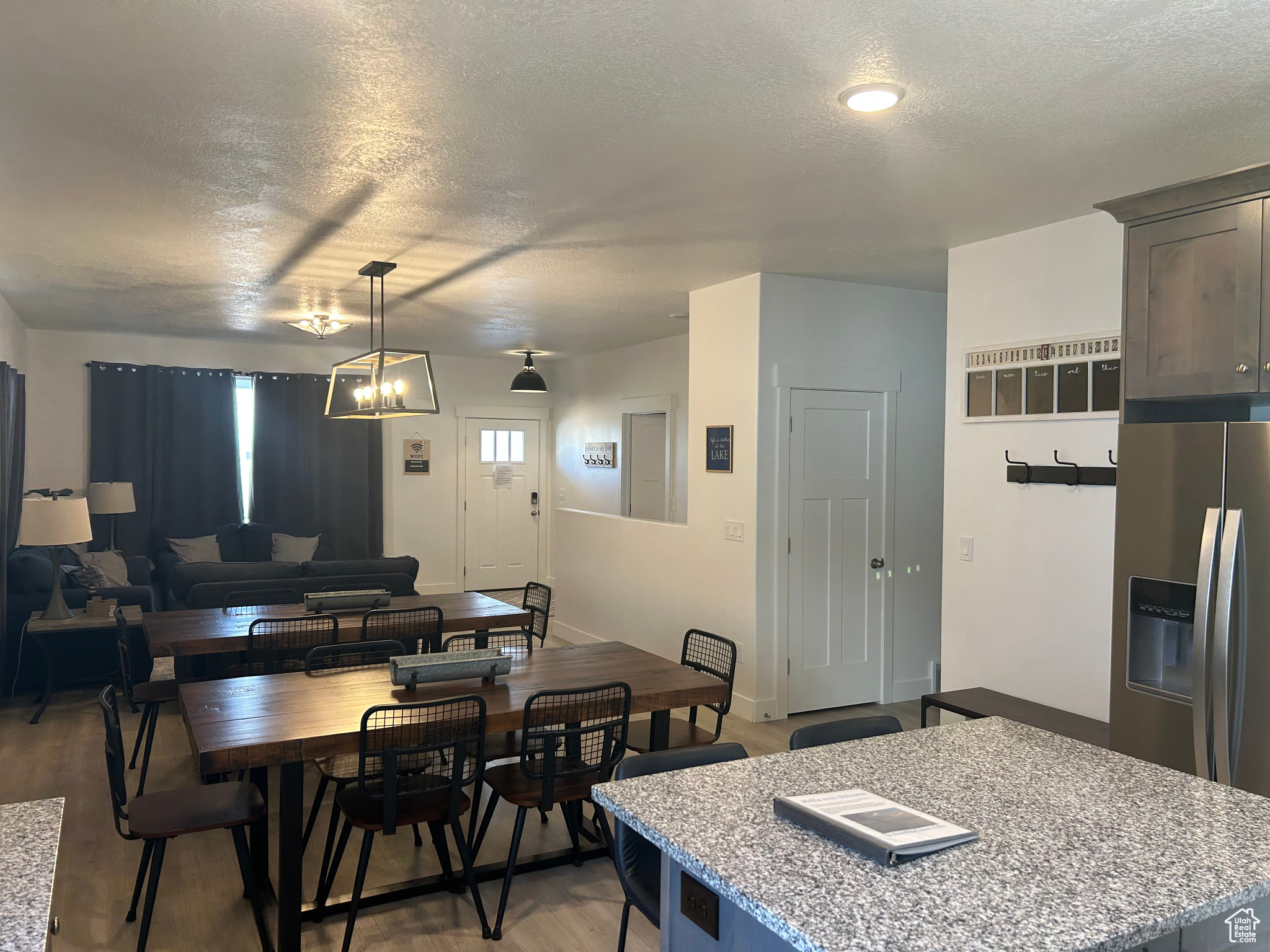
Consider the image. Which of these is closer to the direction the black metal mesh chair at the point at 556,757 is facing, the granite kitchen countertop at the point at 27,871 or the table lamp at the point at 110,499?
the table lamp

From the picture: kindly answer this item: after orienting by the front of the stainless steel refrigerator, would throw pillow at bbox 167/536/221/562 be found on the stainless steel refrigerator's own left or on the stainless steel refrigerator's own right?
on the stainless steel refrigerator's own right

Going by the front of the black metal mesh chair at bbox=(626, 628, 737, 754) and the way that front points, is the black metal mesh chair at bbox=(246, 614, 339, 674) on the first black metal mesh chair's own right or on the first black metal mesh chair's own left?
on the first black metal mesh chair's own right

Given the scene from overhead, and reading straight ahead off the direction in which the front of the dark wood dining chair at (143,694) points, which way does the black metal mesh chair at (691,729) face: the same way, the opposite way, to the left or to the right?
the opposite way

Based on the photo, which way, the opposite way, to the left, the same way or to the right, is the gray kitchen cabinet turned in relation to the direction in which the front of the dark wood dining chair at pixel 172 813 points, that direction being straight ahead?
the opposite way

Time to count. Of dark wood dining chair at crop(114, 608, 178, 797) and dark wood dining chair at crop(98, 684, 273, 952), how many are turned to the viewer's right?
2

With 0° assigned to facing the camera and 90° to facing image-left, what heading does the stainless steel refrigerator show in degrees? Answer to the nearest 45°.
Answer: approximately 45°

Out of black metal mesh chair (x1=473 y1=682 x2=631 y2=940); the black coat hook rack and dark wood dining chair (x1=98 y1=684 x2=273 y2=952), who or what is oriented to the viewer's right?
the dark wood dining chair

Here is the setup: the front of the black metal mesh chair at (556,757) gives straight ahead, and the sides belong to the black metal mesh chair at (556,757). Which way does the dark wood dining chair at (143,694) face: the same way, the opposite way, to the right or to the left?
to the right

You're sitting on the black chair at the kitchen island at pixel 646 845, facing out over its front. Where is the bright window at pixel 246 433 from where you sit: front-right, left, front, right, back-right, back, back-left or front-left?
back
